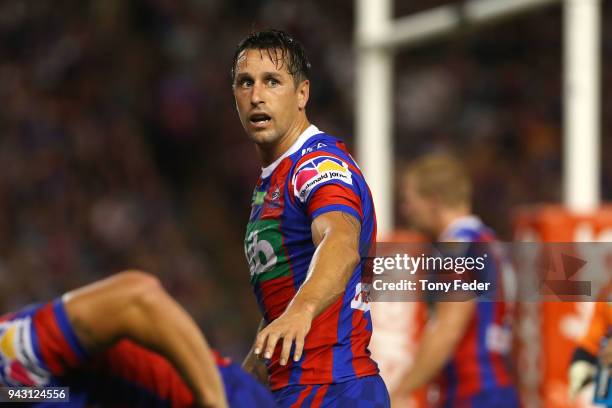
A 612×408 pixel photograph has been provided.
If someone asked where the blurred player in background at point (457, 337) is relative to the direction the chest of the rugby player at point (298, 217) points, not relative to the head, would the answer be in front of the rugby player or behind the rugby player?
behind

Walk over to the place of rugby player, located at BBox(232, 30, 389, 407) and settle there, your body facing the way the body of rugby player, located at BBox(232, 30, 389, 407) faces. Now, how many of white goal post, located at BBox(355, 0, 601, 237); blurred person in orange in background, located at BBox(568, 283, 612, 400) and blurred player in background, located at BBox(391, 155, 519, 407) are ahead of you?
0

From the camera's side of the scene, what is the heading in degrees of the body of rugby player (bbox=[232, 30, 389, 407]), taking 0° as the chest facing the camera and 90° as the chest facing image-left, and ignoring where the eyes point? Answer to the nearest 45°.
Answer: approximately 45°

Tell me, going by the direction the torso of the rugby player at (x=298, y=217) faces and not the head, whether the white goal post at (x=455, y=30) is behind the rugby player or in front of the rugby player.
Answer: behind

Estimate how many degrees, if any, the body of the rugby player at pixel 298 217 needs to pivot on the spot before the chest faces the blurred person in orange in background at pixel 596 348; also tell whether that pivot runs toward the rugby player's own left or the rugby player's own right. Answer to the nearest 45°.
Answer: approximately 180°

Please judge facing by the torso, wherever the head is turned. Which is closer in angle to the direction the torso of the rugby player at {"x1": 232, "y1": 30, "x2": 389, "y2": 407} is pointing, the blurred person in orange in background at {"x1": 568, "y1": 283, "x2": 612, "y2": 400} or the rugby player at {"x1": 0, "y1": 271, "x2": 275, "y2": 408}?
the rugby player

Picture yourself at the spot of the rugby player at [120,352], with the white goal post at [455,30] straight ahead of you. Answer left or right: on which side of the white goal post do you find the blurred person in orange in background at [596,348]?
right

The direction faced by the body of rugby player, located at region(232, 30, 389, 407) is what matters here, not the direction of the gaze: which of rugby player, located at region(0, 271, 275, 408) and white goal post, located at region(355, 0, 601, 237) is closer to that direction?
the rugby player

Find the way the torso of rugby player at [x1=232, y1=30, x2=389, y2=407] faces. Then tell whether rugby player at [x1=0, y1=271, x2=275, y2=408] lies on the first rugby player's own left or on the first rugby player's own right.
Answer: on the first rugby player's own right
